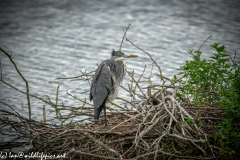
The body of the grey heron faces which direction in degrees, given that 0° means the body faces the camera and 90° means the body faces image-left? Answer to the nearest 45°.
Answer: approximately 270°
